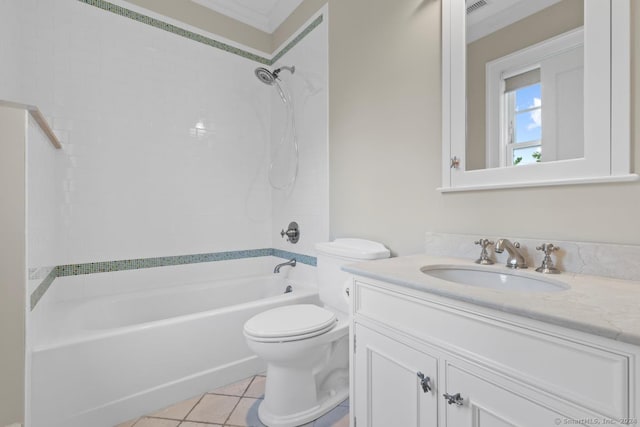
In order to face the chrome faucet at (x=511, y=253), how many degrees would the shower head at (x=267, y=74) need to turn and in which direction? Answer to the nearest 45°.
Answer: approximately 90° to its left

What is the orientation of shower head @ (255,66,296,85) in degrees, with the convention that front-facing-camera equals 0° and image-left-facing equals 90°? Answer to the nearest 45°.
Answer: approximately 45°

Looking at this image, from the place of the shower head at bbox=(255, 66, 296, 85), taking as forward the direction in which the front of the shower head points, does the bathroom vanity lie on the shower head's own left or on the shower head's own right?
on the shower head's own left

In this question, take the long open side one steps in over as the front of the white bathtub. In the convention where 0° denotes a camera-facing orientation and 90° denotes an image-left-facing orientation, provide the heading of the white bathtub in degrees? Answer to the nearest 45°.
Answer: approximately 315°
